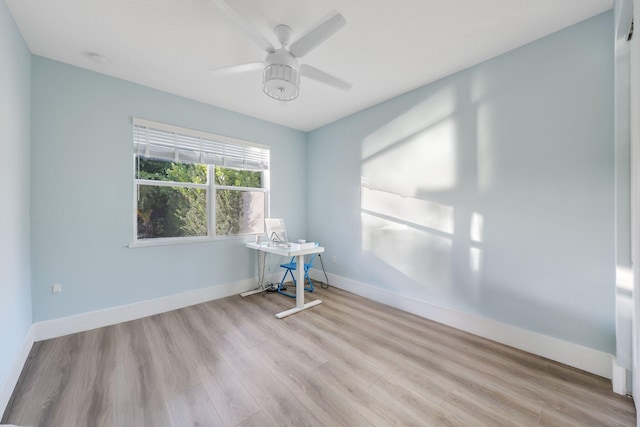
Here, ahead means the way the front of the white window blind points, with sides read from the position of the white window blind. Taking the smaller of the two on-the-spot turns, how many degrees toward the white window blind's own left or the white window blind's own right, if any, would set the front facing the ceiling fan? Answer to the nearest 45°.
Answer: approximately 45° to the white window blind's own right
